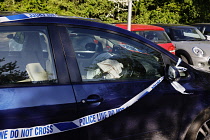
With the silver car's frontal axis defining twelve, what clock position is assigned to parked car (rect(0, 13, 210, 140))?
The parked car is roughly at 2 o'clock from the silver car.

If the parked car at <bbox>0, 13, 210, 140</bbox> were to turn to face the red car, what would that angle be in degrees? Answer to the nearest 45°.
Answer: approximately 90° to its left

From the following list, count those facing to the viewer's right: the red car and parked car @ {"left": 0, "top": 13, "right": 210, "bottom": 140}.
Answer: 1

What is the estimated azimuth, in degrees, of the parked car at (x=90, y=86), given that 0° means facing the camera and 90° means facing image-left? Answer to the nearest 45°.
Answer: approximately 270°

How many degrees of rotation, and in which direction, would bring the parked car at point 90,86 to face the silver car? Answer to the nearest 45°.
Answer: approximately 45° to its left
